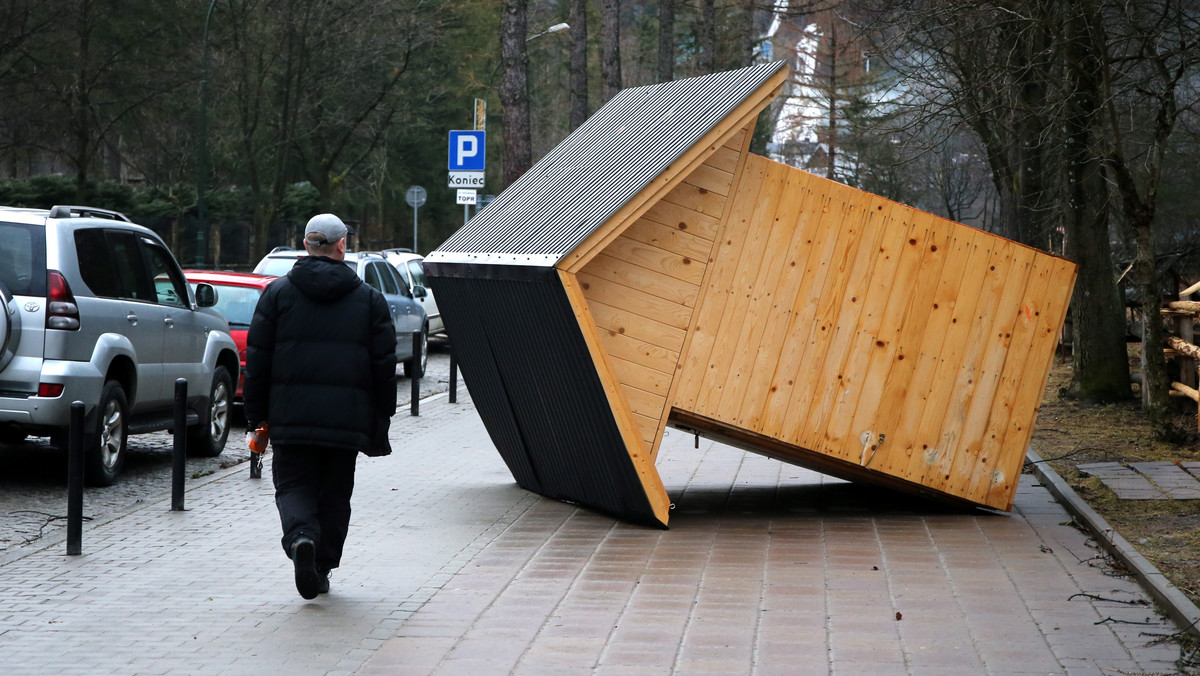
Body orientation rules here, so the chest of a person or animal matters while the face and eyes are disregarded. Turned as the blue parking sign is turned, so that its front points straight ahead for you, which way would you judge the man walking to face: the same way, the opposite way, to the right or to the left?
the opposite way

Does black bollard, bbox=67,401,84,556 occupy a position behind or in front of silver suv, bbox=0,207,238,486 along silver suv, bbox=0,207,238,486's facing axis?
behind

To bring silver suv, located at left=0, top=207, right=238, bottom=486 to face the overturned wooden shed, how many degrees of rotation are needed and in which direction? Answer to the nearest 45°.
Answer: approximately 90° to its right

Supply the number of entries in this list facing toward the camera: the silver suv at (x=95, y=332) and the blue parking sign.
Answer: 1

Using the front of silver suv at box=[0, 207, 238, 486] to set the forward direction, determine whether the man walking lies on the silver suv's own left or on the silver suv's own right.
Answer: on the silver suv's own right

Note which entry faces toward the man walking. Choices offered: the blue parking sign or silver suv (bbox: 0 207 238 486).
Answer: the blue parking sign

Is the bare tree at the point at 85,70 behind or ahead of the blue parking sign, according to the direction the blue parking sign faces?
behind

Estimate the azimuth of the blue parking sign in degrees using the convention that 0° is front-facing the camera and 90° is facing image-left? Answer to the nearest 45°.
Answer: approximately 0°

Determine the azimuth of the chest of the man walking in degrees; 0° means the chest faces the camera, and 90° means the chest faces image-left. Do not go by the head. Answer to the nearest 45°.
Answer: approximately 180°

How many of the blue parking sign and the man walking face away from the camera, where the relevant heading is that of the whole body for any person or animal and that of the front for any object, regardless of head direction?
1

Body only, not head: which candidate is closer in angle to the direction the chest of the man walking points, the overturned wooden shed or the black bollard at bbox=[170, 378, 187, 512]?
the black bollard
